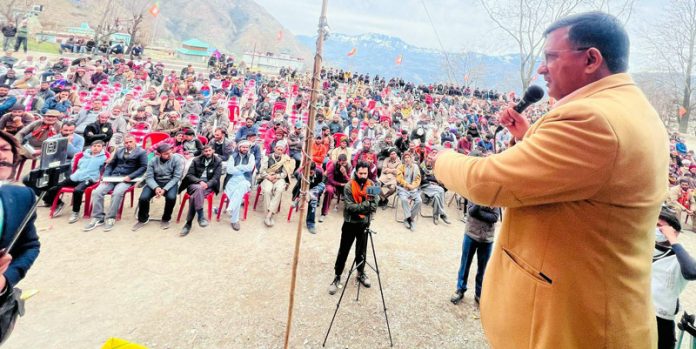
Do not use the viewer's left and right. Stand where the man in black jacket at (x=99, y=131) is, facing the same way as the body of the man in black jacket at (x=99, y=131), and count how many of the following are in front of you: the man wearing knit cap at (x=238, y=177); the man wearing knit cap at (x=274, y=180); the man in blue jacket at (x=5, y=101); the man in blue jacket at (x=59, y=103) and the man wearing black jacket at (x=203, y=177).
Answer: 3

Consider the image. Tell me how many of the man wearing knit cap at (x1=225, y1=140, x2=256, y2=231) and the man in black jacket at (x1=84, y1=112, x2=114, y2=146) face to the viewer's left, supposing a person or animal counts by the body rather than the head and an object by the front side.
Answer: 0

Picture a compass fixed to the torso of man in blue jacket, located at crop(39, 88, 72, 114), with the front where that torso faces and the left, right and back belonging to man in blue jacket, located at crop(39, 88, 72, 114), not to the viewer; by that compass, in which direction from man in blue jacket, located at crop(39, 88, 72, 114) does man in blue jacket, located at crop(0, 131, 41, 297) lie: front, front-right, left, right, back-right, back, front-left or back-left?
front-right

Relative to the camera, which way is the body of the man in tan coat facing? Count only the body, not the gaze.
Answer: to the viewer's left

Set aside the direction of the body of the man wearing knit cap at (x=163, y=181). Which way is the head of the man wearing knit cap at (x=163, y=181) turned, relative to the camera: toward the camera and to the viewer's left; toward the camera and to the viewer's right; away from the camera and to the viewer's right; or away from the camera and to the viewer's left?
toward the camera and to the viewer's right

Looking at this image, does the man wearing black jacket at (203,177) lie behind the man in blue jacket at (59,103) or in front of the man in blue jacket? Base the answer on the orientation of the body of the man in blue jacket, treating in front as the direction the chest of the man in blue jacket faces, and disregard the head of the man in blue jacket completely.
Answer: in front

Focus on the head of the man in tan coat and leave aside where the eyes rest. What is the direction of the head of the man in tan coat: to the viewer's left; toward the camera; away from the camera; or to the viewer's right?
to the viewer's left

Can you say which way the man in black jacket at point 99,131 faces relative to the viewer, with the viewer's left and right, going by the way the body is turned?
facing the viewer and to the right of the viewer

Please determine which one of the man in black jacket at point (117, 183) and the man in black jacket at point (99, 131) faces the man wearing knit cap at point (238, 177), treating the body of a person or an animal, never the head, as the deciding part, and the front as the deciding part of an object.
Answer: the man in black jacket at point (99, 131)
